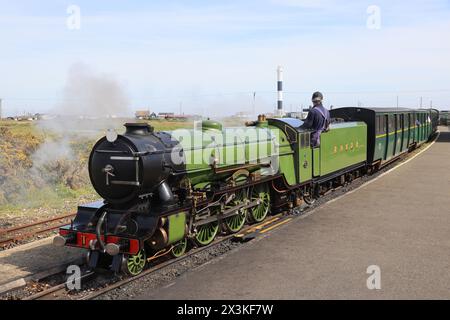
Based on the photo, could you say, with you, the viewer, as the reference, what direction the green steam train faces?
facing the viewer and to the left of the viewer

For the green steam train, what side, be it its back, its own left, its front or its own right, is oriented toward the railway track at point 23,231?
right

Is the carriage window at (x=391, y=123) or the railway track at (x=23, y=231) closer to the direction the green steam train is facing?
the railway track

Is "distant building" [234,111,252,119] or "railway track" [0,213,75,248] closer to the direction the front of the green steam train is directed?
the railway track
